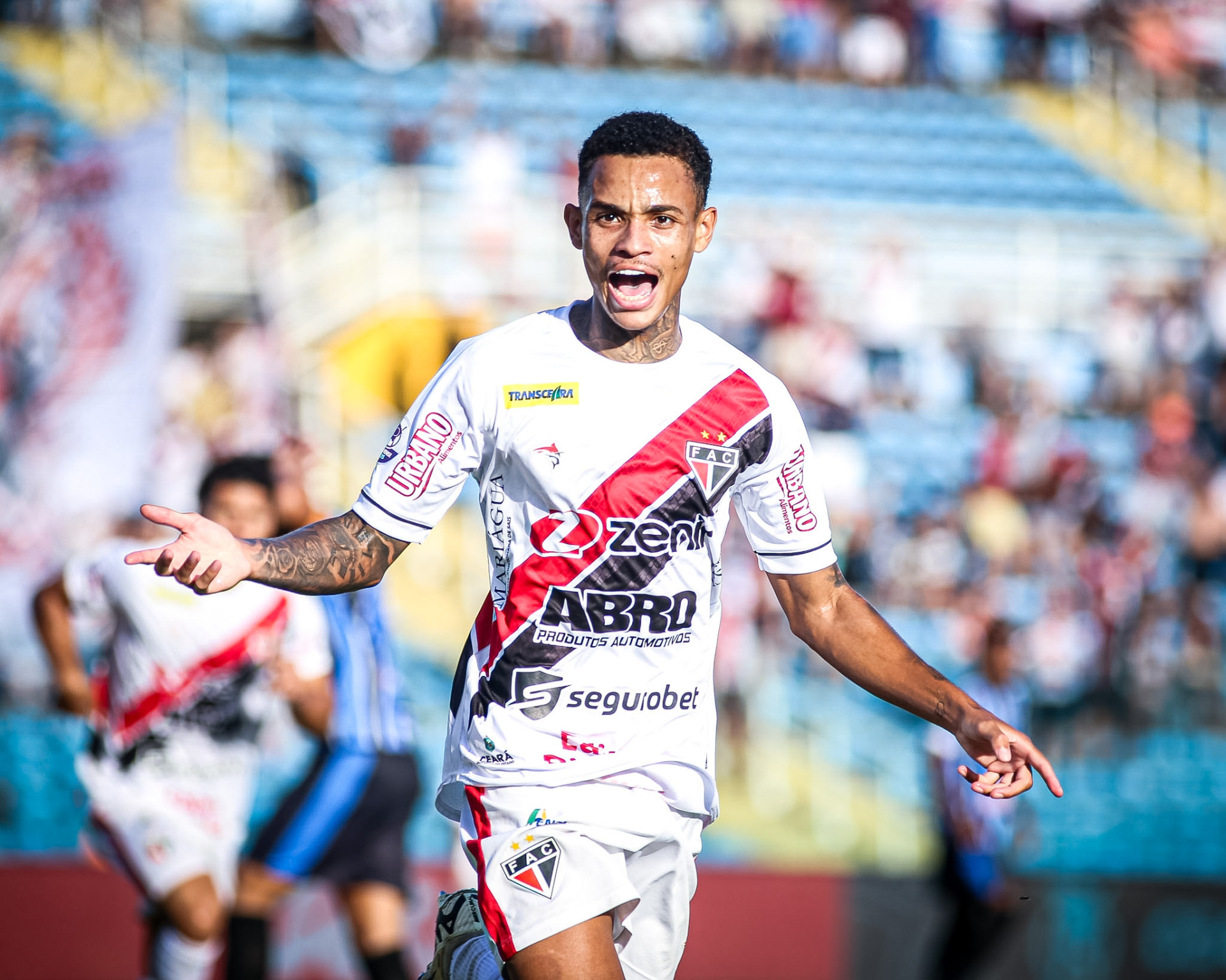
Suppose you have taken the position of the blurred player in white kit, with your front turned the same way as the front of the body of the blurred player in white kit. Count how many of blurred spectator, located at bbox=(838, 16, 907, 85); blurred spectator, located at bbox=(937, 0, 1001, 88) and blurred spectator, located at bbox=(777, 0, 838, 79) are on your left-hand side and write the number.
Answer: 3

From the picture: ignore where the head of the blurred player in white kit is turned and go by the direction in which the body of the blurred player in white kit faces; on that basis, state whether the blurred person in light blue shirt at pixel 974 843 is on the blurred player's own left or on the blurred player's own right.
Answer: on the blurred player's own left

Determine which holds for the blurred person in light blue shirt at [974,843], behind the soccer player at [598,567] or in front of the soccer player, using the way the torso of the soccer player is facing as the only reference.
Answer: behind

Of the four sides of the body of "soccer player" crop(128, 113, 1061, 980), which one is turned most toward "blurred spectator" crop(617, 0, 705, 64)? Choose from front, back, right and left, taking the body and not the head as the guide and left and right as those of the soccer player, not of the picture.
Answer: back

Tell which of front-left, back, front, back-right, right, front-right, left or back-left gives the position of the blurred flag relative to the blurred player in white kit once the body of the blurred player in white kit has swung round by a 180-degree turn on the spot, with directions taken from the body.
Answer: front-right

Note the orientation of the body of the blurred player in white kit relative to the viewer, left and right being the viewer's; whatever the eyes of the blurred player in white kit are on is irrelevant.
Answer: facing the viewer and to the right of the viewer

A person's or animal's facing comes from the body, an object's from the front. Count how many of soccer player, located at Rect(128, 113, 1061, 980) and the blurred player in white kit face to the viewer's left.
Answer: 0

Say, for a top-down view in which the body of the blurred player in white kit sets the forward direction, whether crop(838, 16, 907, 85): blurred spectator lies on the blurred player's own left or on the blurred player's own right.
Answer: on the blurred player's own left

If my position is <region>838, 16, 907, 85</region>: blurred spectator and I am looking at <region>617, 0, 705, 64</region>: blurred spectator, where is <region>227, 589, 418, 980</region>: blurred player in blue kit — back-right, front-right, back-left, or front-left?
front-left

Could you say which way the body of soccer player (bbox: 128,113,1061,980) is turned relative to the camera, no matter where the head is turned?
toward the camera
